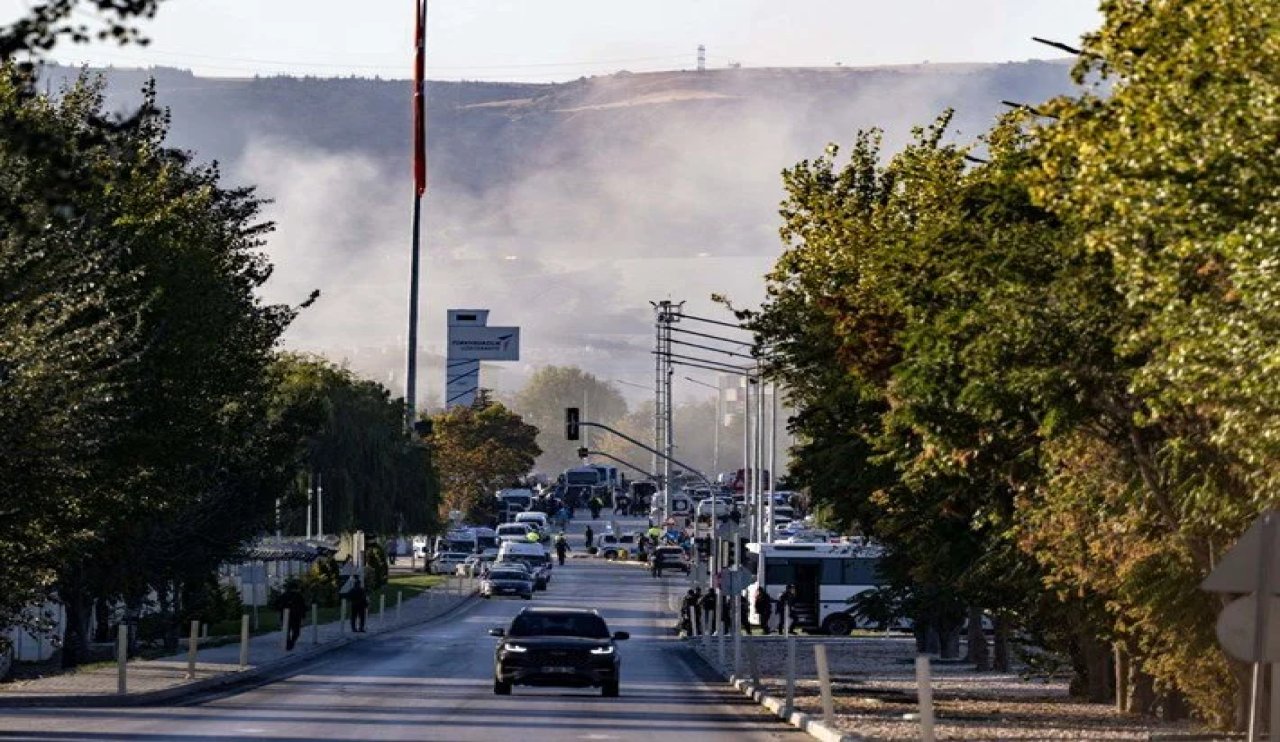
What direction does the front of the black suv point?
toward the camera

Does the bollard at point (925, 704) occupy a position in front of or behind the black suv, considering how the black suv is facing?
in front

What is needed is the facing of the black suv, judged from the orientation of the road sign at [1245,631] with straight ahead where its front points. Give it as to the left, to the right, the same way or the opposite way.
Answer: the opposite way

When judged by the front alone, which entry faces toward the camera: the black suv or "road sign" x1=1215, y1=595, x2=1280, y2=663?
the black suv

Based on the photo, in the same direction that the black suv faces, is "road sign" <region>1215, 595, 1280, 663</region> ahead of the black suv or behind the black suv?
ahead

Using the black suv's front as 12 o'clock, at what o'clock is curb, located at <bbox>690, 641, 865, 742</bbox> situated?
The curb is roughly at 11 o'clock from the black suv.

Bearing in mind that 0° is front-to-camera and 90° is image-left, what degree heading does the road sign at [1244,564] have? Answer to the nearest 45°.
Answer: approximately 180°

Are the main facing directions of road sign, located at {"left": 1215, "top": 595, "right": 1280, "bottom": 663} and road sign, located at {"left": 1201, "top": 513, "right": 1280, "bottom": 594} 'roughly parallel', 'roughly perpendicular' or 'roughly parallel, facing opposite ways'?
roughly parallel

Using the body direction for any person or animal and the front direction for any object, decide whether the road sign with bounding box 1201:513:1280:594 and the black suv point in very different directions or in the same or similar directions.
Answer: very different directions

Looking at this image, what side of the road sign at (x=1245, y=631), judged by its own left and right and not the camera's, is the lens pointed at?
back
